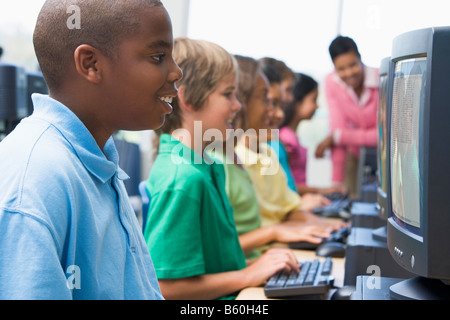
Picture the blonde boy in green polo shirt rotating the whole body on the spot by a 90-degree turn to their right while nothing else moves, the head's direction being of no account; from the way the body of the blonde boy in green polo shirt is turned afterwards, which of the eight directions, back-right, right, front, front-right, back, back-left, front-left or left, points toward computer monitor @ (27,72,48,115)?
back-right

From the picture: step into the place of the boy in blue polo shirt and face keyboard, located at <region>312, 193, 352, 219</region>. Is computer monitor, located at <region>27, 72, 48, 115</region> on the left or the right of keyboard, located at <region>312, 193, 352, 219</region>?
left

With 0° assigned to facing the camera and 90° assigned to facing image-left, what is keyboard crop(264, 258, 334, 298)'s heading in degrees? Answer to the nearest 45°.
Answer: approximately 90°

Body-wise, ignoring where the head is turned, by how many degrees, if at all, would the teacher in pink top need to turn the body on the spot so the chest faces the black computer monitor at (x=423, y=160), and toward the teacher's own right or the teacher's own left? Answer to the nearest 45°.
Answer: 0° — they already face it

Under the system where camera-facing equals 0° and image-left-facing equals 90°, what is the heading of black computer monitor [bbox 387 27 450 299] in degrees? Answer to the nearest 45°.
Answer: approximately 90°

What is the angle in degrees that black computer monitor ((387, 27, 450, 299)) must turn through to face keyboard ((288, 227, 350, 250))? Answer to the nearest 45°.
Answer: approximately 90° to its right

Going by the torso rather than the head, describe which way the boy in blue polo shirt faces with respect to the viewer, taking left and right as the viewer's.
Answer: facing to the right of the viewer

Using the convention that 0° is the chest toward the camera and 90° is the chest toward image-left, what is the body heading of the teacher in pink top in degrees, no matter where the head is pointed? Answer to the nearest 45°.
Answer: approximately 0°

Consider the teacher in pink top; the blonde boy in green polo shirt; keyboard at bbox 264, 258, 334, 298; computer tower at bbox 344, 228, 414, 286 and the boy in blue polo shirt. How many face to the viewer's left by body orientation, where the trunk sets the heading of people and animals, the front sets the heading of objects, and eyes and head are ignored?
2

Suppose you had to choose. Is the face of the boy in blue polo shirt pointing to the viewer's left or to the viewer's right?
to the viewer's right

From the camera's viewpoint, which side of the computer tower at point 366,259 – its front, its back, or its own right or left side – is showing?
left
